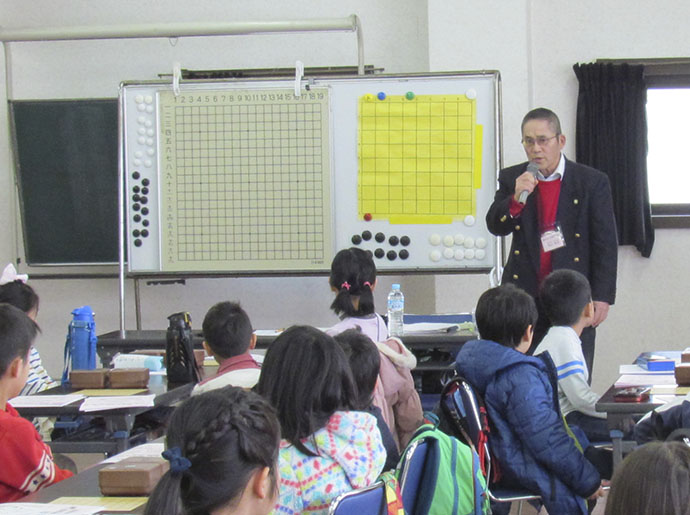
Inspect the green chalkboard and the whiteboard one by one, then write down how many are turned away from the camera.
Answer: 0

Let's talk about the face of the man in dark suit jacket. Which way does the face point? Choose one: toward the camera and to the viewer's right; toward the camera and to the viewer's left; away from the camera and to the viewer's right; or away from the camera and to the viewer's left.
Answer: toward the camera and to the viewer's left

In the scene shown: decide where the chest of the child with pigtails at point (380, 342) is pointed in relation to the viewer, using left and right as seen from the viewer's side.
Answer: facing away from the viewer

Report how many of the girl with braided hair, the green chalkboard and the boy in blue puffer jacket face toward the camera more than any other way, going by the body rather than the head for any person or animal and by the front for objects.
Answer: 1

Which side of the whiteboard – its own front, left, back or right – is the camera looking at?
front

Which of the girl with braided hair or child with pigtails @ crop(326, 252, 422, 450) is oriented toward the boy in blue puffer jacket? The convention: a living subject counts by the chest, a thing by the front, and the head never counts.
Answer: the girl with braided hair

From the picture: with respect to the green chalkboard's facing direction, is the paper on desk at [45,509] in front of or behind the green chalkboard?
in front

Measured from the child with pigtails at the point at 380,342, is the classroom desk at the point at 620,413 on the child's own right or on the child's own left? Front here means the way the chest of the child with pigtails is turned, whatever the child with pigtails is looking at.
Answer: on the child's own right

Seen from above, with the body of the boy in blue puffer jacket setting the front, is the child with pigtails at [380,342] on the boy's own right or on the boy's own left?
on the boy's own left

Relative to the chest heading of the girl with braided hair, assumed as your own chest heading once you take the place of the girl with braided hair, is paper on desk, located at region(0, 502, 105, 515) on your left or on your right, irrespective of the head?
on your left

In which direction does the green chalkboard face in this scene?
toward the camera

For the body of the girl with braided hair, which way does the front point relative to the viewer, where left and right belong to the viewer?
facing away from the viewer and to the right of the viewer

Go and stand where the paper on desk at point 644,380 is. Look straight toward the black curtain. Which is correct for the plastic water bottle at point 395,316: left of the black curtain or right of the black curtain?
left

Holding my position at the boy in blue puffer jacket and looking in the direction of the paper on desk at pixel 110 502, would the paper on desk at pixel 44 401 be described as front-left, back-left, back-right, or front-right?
front-right

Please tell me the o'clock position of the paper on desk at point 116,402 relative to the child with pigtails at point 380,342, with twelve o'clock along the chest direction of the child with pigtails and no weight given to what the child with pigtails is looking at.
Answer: The paper on desk is roughly at 8 o'clock from the child with pigtails.

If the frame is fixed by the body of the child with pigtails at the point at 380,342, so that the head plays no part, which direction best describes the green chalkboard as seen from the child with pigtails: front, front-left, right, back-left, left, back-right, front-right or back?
front-left

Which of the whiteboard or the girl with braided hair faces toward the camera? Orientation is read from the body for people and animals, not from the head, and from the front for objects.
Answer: the whiteboard

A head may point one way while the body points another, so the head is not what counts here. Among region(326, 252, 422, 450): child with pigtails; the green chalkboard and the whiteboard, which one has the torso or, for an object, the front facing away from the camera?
the child with pigtails

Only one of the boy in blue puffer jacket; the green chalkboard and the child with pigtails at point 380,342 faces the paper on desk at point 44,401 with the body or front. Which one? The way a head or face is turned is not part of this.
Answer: the green chalkboard

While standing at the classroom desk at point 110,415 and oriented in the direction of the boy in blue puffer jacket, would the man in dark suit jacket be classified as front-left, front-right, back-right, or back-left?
front-left

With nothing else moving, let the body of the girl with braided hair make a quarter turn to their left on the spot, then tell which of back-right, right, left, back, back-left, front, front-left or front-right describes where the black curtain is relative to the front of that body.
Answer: right

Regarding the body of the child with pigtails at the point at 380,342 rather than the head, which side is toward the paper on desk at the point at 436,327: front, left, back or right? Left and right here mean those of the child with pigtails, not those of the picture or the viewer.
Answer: front

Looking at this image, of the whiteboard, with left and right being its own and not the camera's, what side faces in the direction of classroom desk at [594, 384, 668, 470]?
front
